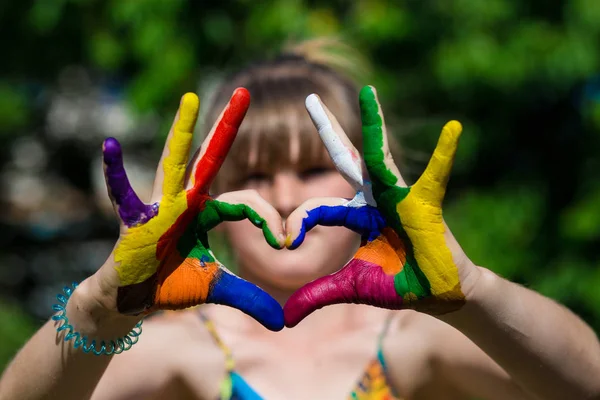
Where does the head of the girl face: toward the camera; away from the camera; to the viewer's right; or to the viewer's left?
toward the camera

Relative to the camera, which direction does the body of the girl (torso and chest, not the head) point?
toward the camera
